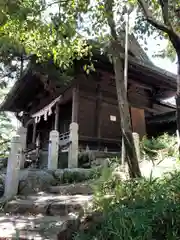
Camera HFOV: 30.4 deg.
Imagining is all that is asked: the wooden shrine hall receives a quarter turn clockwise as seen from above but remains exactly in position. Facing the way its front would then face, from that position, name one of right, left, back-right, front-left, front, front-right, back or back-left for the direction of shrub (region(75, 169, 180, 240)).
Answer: back-left

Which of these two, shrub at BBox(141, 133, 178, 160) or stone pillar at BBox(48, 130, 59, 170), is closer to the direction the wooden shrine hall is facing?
the stone pillar

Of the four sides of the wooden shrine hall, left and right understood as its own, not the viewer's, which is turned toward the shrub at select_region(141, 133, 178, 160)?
left

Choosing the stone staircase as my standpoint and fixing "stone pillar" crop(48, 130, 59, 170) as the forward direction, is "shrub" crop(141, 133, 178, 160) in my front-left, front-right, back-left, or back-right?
front-right

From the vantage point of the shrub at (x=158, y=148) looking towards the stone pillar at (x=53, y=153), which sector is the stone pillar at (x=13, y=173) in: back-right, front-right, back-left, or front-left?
front-left

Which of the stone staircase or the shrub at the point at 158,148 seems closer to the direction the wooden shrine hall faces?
the stone staircase

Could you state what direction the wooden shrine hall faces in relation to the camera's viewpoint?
facing the viewer and to the left of the viewer

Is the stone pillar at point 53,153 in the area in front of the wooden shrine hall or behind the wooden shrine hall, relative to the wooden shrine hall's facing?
in front

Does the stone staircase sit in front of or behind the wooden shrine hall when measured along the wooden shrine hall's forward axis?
in front
